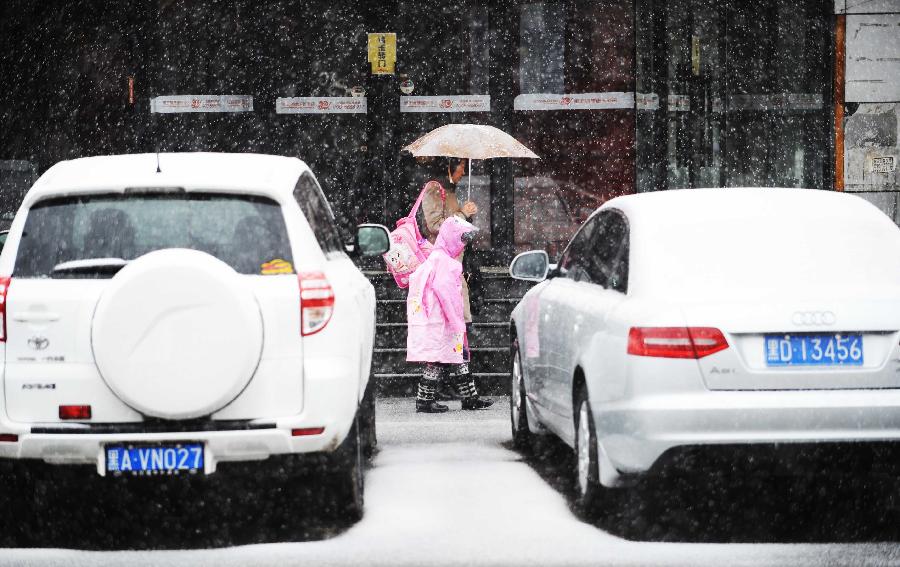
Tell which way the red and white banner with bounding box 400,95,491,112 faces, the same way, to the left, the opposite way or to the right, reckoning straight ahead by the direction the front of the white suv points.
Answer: the opposite way

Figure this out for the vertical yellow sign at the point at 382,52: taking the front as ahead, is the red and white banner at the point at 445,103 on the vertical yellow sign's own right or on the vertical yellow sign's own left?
on the vertical yellow sign's own left

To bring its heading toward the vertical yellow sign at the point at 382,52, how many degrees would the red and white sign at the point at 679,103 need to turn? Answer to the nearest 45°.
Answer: approximately 90° to its right

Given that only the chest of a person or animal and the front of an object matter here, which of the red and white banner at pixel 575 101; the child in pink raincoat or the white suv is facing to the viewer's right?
the child in pink raincoat

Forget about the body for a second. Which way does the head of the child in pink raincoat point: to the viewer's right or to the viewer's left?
to the viewer's right

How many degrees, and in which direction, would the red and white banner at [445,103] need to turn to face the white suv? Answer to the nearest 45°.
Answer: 0° — it already faces it

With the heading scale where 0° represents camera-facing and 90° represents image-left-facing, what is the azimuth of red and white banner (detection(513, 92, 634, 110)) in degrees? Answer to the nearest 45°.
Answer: approximately 0°

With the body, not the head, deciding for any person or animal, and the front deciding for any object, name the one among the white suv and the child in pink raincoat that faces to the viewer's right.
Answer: the child in pink raincoat

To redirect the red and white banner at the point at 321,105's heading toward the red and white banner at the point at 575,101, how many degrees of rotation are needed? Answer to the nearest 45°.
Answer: approximately 90° to its left

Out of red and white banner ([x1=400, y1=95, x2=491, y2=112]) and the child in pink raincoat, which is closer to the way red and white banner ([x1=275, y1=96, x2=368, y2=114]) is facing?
the child in pink raincoat

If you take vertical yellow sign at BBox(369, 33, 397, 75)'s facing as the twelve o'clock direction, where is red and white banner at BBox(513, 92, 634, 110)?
The red and white banner is roughly at 9 o'clock from the vertical yellow sign.

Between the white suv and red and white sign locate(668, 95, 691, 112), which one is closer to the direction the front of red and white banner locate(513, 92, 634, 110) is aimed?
the white suv
